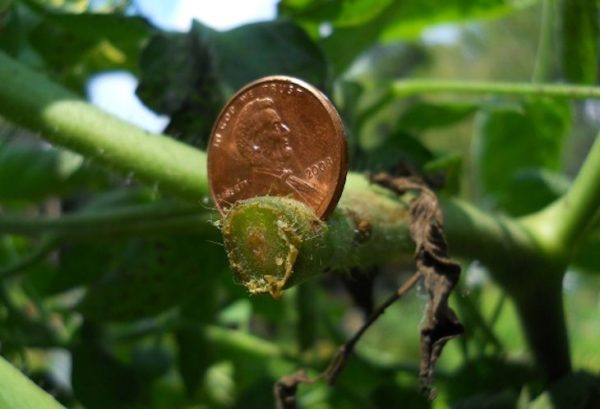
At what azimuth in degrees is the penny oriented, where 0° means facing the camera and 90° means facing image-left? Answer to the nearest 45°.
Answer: approximately 45°

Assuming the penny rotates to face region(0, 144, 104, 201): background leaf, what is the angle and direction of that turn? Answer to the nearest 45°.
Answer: approximately 90° to its right
